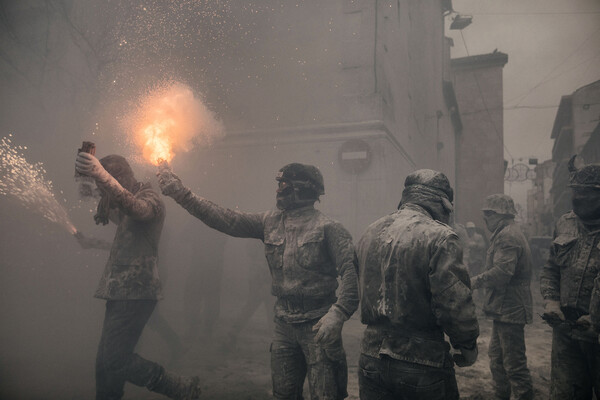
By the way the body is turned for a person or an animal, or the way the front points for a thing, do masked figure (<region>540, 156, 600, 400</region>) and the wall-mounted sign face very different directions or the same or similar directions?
same or similar directions

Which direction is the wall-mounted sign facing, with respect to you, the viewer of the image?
facing the viewer

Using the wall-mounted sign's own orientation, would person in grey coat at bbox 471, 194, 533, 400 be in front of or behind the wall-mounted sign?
in front

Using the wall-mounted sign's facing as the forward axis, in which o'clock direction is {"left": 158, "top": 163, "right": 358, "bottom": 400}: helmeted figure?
The helmeted figure is roughly at 12 o'clock from the wall-mounted sign.

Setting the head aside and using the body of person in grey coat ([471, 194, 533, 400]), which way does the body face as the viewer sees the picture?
to the viewer's left

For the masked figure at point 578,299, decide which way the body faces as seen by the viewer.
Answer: toward the camera

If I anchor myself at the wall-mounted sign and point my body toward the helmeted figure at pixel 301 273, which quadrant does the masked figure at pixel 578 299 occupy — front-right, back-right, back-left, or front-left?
front-left

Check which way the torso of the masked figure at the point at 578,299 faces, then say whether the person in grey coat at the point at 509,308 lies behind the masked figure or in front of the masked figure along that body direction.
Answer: behind
